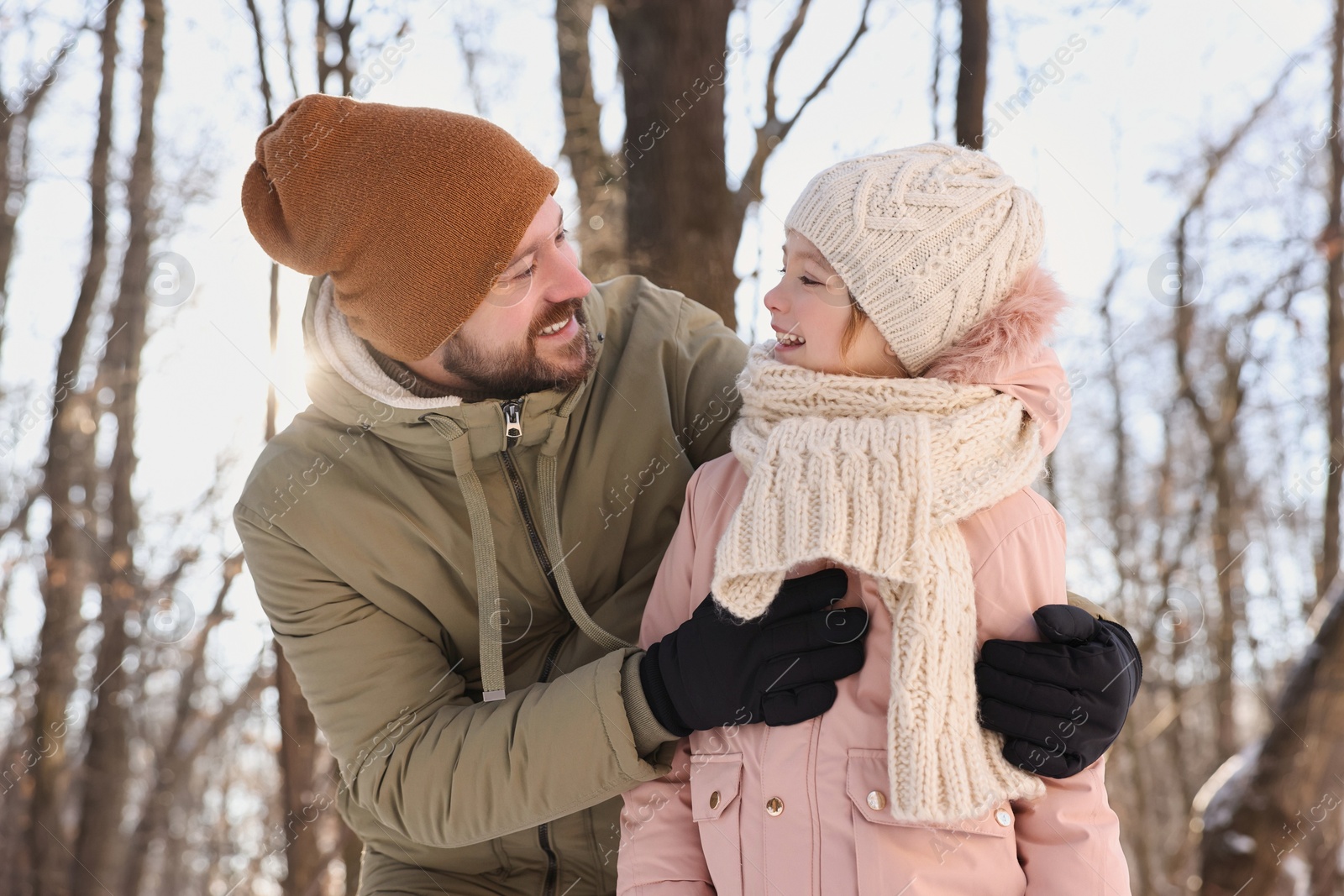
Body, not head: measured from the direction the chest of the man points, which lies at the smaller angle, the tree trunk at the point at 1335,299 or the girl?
the girl

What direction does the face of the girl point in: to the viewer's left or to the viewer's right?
to the viewer's left

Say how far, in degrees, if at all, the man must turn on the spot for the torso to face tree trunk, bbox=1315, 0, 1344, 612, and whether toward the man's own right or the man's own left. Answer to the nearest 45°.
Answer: approximately 90° to the man's own left

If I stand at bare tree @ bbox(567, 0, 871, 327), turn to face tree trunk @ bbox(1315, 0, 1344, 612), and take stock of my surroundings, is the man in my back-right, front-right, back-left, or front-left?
back-right

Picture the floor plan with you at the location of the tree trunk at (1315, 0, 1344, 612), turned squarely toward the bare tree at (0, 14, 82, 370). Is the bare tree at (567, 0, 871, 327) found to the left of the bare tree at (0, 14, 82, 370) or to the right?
left

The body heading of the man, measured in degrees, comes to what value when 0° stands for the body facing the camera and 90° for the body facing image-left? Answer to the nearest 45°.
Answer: approximately 315°

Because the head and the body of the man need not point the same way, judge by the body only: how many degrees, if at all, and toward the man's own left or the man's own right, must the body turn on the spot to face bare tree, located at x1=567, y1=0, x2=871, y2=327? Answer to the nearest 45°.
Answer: approximately 135° to the man's own left

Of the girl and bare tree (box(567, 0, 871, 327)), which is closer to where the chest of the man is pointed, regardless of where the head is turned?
the girl

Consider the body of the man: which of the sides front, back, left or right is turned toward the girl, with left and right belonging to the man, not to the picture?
front

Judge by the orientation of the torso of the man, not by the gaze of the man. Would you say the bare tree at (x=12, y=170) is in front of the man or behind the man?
behind
